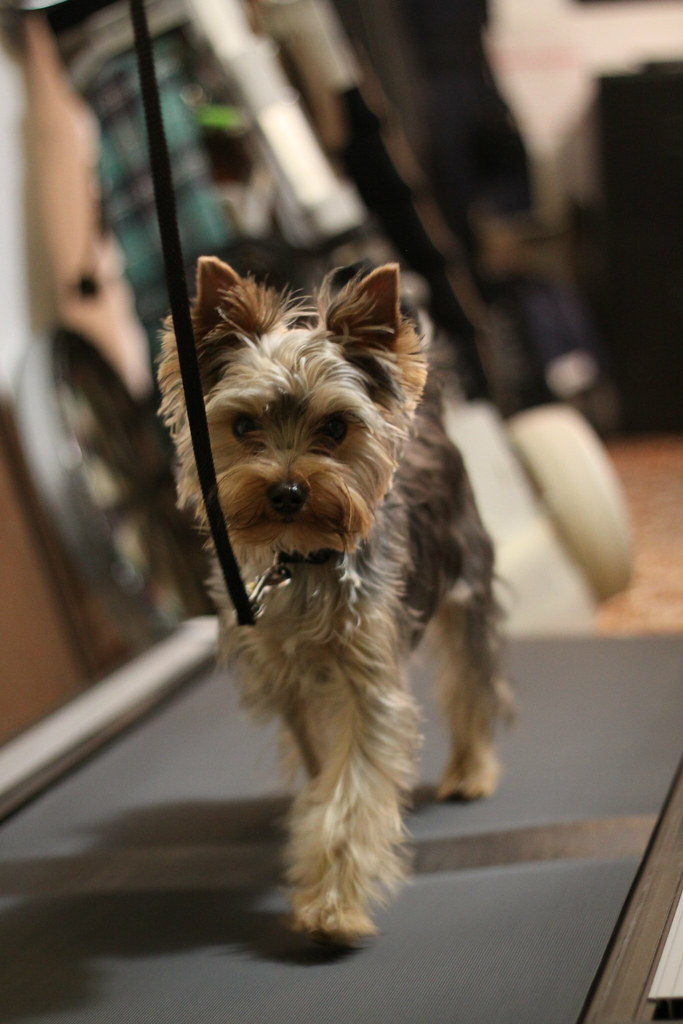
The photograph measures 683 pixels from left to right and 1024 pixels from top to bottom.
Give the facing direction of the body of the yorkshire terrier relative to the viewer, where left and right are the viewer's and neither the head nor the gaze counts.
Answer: facing the viewer and to the left of the viewer

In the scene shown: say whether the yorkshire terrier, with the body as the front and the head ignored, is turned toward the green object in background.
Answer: no
